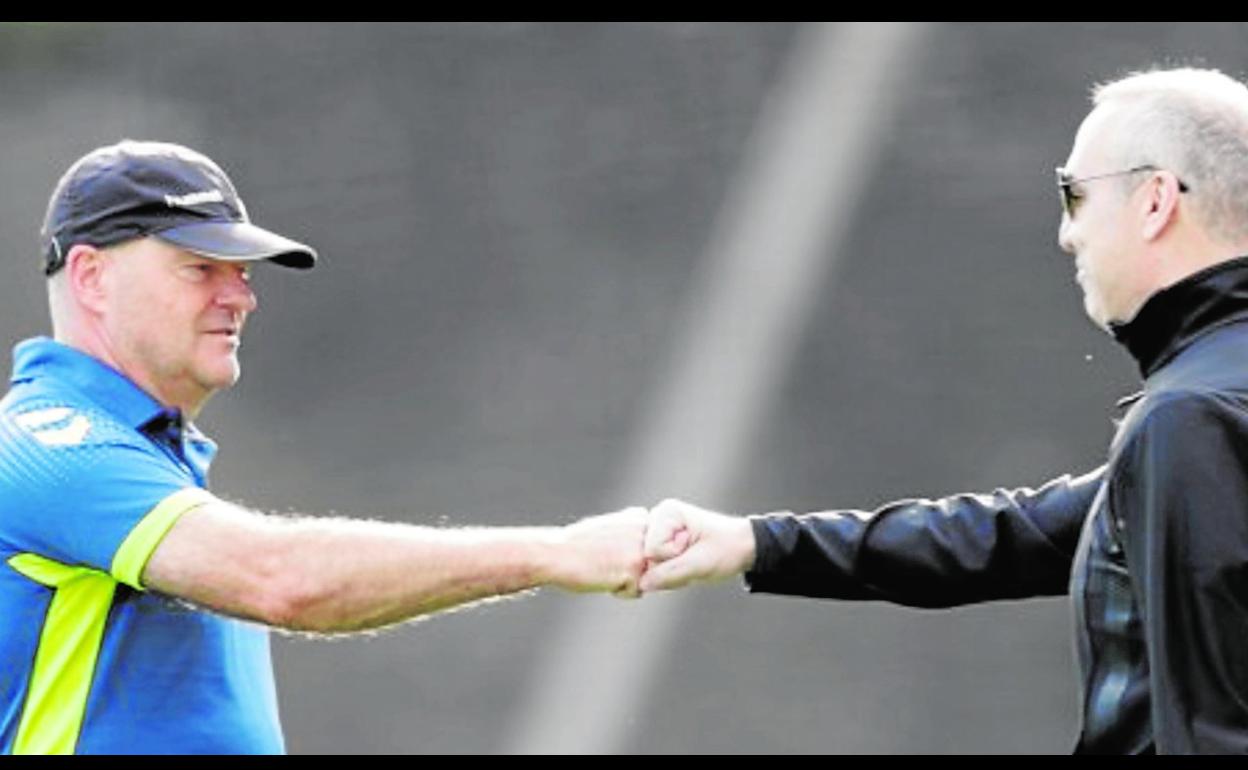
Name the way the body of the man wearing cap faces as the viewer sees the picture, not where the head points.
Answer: to the viewer's right

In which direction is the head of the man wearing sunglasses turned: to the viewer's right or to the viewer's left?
to the viewer's left

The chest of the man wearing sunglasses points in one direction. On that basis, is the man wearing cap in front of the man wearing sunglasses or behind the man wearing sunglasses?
in front

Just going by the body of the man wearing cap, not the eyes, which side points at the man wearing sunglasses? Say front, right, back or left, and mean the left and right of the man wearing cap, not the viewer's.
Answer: front

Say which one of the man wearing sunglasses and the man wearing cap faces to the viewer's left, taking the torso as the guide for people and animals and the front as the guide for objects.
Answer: the man wearing sunglasses

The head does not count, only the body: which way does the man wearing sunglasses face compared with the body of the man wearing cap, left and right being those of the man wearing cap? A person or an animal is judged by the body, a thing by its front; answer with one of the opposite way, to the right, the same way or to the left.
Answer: the opposite way

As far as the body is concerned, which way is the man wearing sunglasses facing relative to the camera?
to the viewer's left

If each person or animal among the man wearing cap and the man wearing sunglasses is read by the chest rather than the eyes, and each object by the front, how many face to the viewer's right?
1
